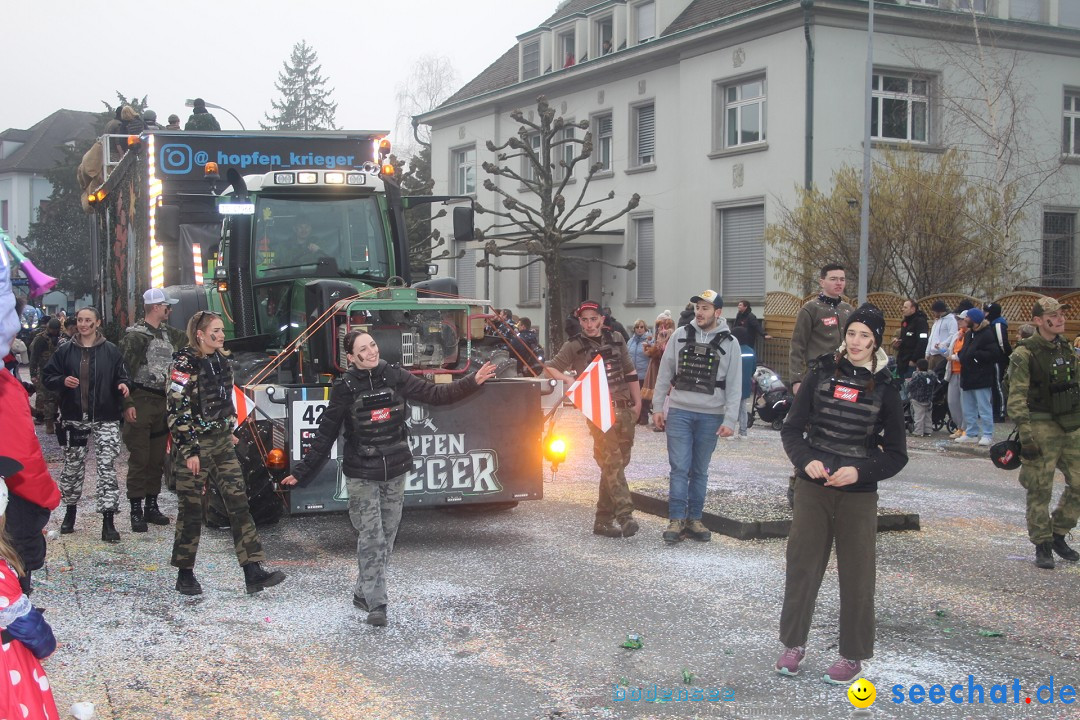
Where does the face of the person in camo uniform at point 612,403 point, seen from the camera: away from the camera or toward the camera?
toward the camera

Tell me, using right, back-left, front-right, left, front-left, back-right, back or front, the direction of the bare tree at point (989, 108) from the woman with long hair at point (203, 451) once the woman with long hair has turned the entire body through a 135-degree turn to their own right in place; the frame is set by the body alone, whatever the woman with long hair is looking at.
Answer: back-right

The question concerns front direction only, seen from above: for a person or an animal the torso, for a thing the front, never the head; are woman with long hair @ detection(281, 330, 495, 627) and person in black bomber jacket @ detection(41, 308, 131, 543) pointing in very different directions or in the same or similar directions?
same or similar directions

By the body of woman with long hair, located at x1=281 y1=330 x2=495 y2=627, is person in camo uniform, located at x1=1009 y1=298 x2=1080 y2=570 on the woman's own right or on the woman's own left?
on the woman's own left

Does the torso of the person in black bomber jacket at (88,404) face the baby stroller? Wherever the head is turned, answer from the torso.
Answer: no

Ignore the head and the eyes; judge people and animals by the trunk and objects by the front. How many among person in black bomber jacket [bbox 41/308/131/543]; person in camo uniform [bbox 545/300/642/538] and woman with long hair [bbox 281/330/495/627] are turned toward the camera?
3

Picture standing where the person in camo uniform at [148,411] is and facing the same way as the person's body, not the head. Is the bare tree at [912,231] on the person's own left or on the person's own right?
on the person's own left

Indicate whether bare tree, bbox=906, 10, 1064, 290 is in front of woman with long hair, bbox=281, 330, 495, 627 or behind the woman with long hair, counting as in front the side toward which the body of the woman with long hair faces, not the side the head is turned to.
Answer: behind

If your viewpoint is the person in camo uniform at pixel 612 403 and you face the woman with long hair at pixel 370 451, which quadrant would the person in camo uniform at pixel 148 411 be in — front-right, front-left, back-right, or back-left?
front-right

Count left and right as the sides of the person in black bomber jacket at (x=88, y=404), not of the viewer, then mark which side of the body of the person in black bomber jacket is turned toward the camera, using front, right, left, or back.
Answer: front

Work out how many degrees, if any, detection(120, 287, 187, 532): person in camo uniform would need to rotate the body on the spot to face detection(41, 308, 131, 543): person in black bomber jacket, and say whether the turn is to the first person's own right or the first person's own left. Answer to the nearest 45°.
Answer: approximately 90° to the first person's own right

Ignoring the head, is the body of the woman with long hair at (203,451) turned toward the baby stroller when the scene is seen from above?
no

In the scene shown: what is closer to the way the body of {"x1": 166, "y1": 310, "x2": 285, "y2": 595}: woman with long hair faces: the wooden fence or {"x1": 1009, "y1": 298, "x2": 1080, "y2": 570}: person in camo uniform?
the person in camo uniform

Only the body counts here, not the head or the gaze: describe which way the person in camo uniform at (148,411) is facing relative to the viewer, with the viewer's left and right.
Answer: facing the viewer and to the right of the viewer

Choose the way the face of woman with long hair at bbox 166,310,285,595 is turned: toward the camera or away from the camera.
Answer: toward the camera
